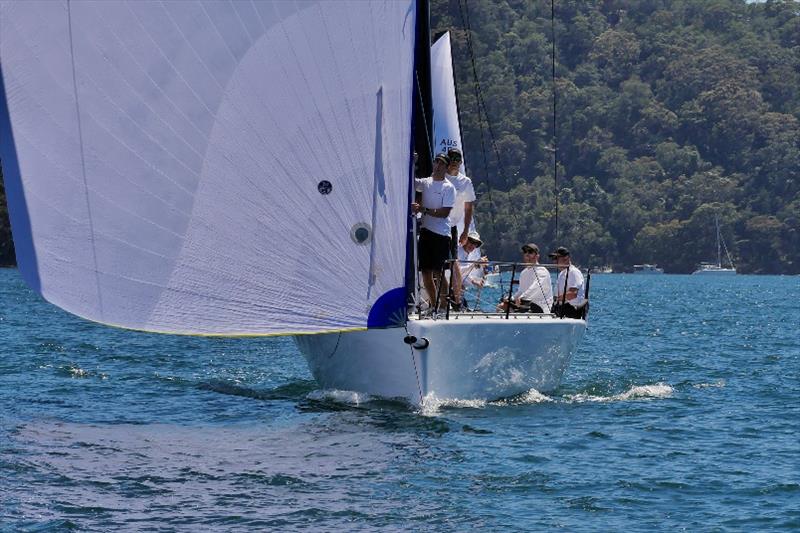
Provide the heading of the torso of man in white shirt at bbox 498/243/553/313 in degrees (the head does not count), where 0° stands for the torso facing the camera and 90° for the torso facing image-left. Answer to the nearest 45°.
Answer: approximately 45°

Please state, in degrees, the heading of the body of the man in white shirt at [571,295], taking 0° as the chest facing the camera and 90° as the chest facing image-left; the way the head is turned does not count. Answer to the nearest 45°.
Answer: approximately 45°
